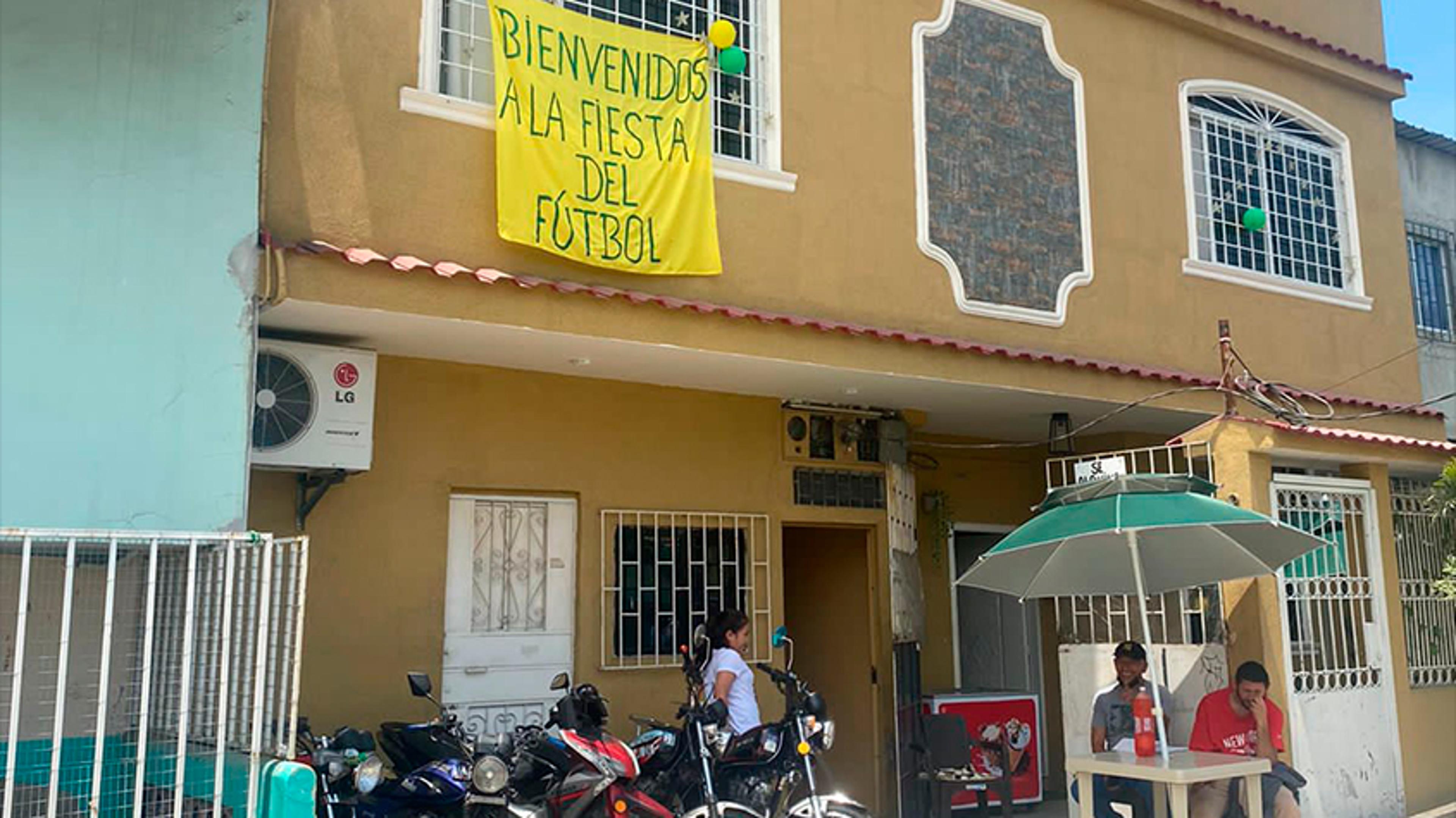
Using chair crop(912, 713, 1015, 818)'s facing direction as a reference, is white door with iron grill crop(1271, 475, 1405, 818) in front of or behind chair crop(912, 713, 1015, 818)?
in front

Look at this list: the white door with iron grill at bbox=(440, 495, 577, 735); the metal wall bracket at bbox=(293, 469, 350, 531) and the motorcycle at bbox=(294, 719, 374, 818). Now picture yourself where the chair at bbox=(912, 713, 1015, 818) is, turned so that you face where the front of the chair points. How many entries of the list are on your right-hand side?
3

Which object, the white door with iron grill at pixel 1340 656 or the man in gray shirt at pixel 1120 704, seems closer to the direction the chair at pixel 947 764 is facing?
the man in gray shirt

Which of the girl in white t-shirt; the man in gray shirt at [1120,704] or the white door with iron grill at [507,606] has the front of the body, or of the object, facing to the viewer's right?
the girl in white t-shirt

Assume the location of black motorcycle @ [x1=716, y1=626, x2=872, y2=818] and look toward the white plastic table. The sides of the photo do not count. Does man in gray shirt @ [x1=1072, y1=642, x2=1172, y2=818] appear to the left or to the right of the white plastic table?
left

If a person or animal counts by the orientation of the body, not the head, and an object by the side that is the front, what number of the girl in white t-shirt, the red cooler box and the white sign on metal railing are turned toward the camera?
2

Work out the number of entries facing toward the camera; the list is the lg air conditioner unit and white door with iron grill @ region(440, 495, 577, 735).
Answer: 2

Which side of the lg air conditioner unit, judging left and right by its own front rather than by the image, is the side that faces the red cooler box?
left

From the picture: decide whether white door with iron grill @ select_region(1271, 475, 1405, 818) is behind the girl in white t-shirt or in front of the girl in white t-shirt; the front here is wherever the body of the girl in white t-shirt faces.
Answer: in front
